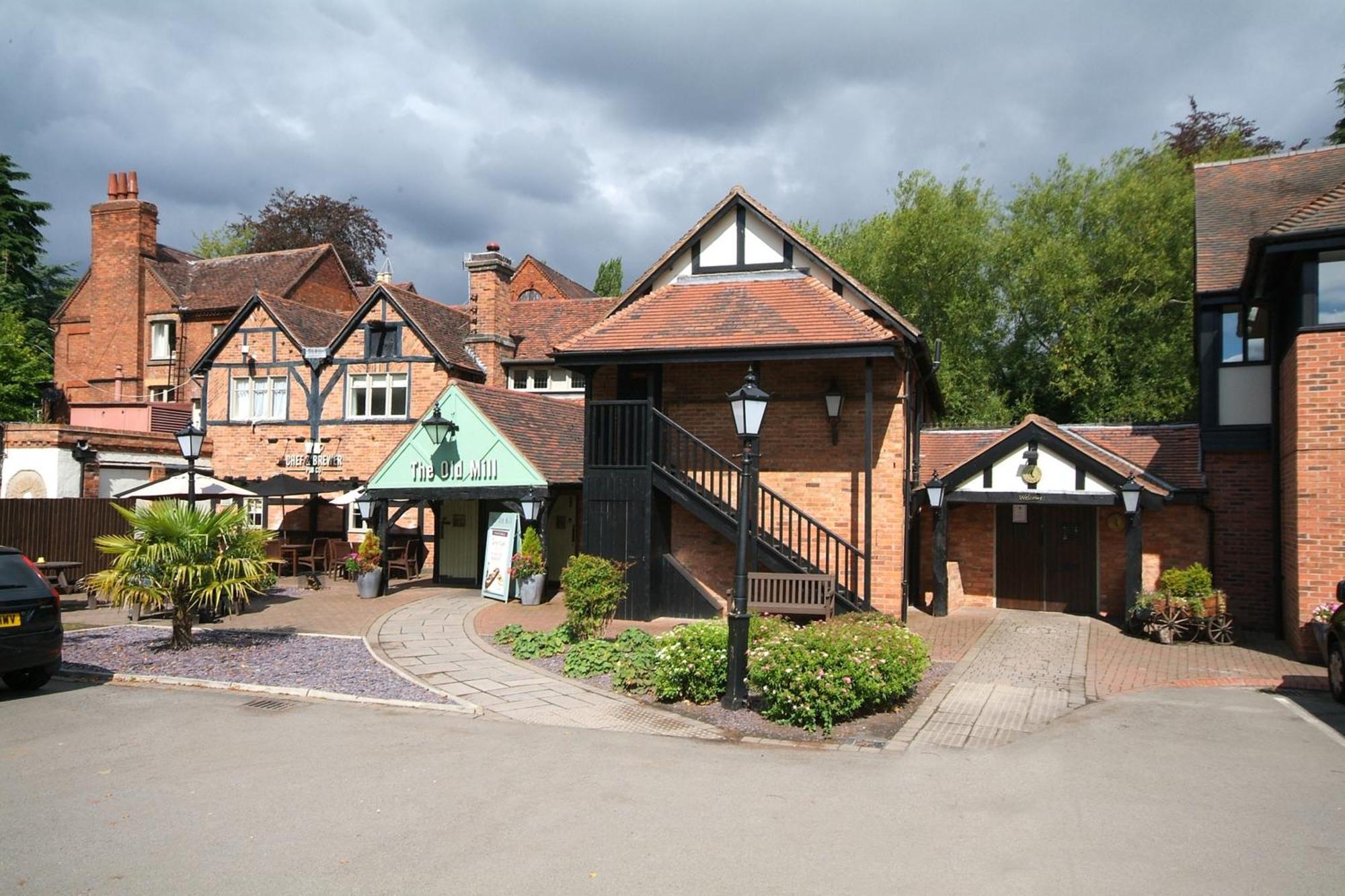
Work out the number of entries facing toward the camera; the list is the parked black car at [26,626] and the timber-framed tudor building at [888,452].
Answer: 1

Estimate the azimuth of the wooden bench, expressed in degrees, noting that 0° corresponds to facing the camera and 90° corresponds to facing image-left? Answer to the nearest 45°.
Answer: approximately 0°

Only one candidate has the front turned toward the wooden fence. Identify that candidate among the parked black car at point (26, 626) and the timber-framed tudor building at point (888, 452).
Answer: the parked black car

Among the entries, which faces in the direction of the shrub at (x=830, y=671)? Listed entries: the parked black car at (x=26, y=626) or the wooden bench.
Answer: the wooden bench

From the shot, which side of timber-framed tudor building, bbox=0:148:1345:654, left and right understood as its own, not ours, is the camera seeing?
front

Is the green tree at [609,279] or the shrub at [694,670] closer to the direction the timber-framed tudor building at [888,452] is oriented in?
the shrub

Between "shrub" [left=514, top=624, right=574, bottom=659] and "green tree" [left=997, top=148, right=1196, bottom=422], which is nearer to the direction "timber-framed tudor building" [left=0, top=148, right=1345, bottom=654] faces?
the shrub

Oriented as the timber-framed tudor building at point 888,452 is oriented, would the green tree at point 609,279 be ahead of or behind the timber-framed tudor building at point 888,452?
behind

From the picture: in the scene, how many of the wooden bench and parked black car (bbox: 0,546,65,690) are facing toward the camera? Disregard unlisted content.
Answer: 1

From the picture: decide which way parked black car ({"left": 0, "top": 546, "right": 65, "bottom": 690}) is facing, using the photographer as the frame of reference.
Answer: facing away from the viewer

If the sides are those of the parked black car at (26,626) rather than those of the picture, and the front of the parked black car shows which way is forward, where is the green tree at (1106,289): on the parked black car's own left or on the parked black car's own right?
on the parked black car's own right

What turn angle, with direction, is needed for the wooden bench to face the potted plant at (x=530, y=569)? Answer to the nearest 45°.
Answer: approximately 135° to its right

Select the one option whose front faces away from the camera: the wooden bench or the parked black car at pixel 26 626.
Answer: the parked black car

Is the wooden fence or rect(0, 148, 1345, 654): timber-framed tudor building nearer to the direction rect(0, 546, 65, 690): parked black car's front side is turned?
the wooden fence

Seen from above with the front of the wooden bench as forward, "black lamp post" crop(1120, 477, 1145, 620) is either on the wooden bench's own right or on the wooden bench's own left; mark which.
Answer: on the wooden bench's own left
